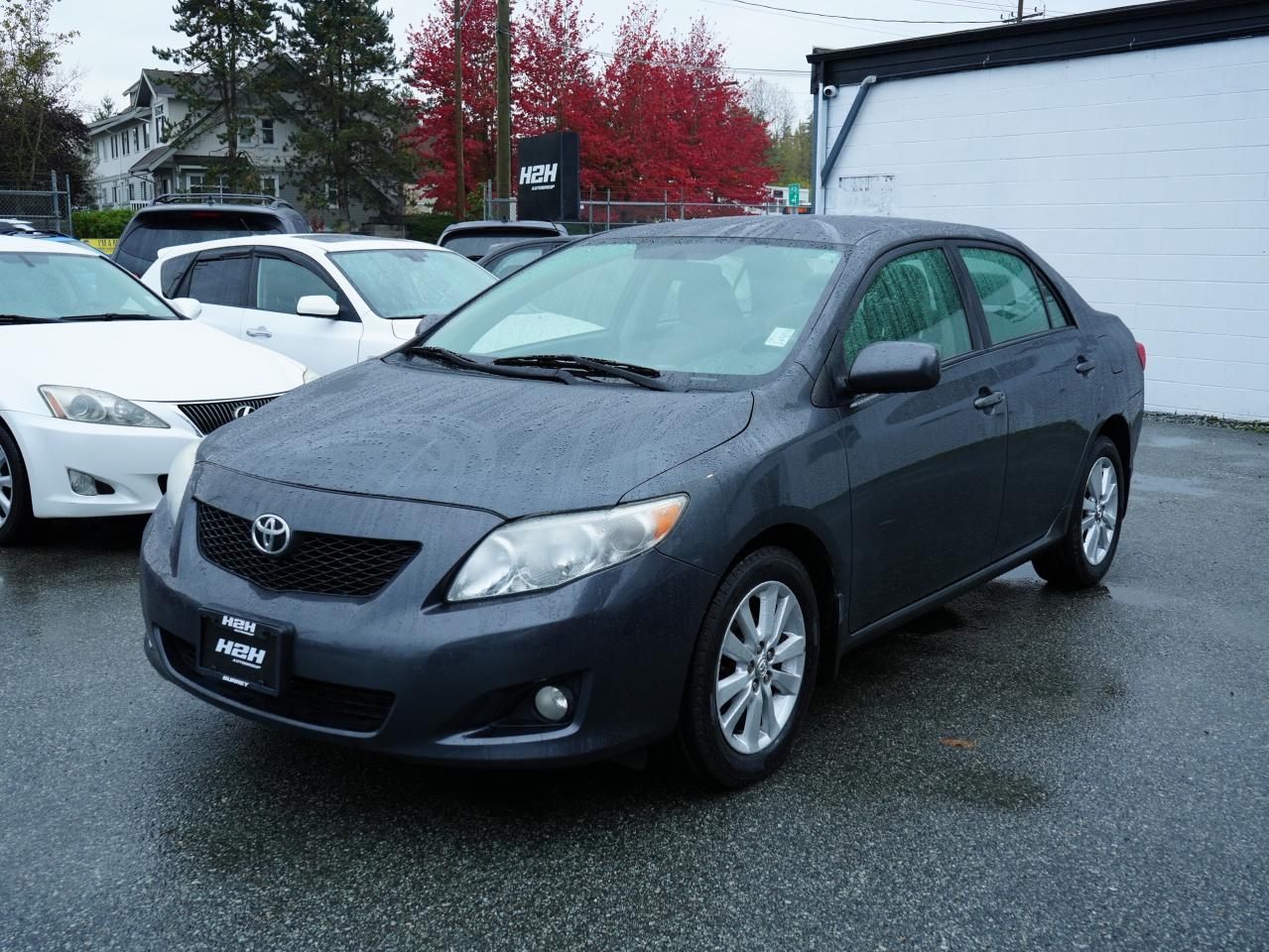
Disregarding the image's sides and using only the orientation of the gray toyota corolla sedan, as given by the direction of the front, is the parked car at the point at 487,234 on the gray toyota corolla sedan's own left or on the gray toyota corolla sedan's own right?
on the gray toyota corolla sedan's own right

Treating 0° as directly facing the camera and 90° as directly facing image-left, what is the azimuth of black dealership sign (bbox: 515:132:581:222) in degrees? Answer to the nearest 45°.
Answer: approximately 45°

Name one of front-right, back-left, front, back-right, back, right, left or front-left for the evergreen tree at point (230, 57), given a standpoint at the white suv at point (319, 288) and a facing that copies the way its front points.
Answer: back-left

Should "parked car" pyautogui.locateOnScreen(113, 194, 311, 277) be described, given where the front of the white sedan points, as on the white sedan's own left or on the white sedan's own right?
on the white sedan's own left

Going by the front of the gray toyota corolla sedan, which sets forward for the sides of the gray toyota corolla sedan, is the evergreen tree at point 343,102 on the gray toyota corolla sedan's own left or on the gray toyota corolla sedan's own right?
on the gray toyota corolla sedan's own right

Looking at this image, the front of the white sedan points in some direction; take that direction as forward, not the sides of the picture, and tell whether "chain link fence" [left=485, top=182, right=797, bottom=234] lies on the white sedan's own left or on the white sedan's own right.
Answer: on the white sedan's own left

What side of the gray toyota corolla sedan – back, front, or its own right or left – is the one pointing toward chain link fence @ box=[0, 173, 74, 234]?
right

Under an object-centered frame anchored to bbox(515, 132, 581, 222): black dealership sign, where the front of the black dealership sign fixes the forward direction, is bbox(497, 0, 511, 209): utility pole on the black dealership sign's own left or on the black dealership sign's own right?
on the black dealership sign's own right

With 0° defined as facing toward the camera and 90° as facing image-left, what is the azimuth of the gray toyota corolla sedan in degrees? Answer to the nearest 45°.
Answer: approximately 45°

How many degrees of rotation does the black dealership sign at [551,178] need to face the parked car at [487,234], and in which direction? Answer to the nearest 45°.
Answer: approximately 45° to its left

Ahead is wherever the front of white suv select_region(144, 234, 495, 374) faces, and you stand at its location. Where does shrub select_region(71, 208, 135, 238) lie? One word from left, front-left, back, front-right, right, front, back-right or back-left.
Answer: back-left

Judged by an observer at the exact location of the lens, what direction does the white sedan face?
facing the viewer and to the right of the viewer
